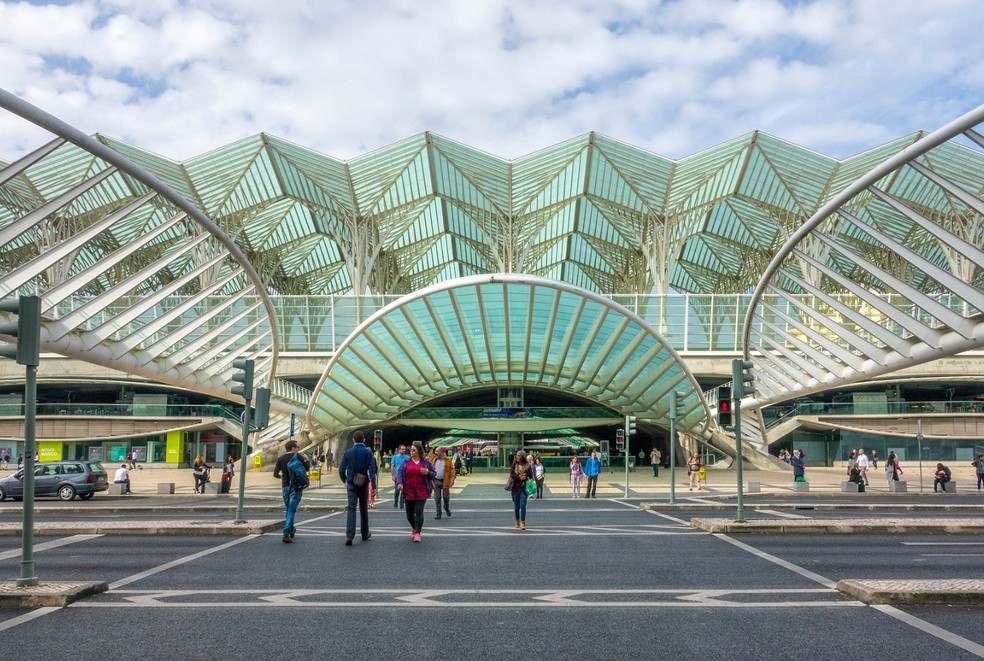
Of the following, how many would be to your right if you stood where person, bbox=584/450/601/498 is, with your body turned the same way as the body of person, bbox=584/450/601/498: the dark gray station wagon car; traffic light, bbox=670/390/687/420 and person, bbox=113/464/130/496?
2

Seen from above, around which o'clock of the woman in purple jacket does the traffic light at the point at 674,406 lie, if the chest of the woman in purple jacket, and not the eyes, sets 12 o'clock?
The traffic light is roughly at 7 o'clock from the woman in purple jacket.

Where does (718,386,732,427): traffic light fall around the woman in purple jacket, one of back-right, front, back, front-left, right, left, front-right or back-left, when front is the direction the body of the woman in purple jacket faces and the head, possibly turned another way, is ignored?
back-left

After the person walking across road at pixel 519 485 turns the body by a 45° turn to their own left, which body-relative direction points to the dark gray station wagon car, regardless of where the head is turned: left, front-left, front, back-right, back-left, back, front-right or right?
back
